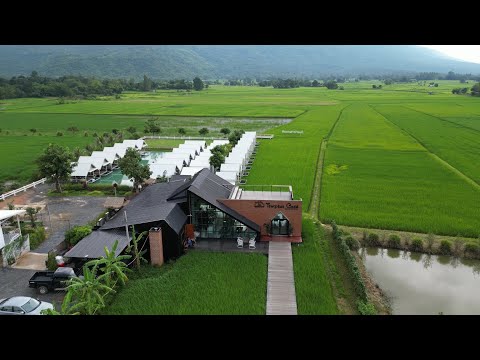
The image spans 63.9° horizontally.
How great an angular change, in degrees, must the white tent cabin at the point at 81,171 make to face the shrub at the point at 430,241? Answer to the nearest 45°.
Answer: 0° — it already faces it

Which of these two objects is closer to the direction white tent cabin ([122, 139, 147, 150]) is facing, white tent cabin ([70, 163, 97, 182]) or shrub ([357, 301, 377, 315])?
the shrub

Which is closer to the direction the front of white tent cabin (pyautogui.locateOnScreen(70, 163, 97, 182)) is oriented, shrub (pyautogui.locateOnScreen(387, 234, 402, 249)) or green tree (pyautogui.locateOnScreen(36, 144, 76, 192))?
the shrub

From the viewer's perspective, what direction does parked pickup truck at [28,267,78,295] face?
to the viewer's right

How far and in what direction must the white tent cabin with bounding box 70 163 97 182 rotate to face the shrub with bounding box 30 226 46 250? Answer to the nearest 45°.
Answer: approximately 45° to its right

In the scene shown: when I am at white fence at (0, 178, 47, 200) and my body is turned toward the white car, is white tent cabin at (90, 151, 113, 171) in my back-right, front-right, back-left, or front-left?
back-left

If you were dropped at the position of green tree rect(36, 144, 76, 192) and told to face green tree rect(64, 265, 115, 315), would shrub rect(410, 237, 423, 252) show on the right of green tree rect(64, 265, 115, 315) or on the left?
left

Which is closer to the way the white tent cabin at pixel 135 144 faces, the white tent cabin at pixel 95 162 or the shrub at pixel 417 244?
the shrub

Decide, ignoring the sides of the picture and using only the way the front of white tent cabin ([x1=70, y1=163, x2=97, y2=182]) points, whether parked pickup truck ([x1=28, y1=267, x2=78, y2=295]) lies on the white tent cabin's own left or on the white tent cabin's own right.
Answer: on the white tent cabin's own right

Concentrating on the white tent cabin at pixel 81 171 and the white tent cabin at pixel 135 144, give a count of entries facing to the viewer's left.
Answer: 0

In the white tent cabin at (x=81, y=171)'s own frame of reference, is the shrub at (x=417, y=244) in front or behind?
in front

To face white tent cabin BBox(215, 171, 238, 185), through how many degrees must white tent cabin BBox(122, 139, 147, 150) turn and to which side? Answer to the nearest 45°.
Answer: approximately 45° to its right
